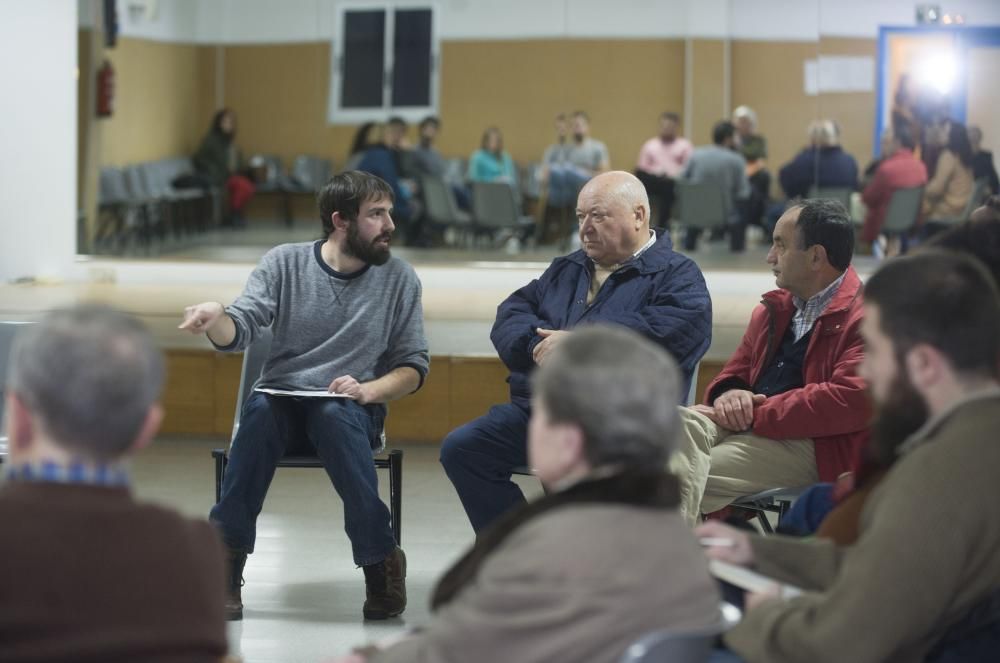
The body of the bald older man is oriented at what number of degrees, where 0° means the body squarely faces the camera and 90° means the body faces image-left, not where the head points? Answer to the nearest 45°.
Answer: approximately 45°

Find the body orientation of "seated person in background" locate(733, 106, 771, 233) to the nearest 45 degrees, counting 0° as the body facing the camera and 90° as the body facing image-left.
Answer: approximately 45°

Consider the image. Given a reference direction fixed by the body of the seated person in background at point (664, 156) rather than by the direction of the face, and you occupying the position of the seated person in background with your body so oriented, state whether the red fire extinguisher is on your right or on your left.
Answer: on your right

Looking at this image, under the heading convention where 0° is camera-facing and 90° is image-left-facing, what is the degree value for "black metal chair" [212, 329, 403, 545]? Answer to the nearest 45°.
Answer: approximately 0°

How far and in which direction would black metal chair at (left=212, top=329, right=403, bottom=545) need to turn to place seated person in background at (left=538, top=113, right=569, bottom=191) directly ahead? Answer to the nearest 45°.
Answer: approximately 180°

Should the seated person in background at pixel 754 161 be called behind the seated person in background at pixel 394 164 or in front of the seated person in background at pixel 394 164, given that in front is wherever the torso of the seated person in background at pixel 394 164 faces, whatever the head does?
in front

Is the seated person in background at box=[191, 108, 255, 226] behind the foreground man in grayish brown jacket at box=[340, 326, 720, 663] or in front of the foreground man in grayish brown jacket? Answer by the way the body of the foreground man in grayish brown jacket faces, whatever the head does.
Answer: in front

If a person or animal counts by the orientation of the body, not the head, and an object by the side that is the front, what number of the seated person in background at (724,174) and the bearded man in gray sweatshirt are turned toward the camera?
1

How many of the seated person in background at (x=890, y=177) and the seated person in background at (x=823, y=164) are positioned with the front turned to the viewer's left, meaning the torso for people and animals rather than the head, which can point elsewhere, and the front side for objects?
1
